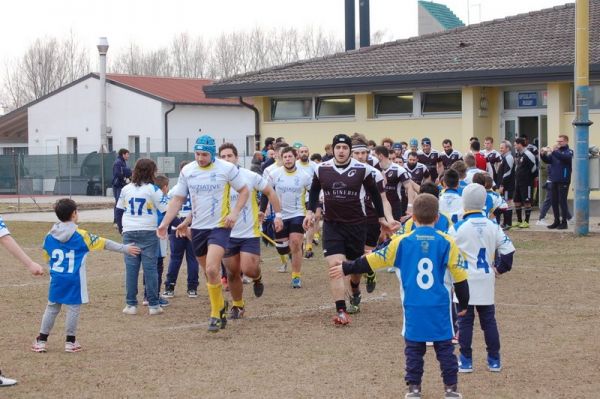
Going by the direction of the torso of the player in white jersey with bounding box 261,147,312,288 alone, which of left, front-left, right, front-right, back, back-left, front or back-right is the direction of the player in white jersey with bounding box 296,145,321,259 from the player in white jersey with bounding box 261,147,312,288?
back

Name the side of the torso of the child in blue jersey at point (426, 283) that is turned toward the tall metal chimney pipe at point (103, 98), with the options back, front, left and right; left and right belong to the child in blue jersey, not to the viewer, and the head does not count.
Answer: front

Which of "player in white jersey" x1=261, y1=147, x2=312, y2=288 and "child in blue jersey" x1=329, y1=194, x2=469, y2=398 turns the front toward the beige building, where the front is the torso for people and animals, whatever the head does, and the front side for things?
the child in blue jersey

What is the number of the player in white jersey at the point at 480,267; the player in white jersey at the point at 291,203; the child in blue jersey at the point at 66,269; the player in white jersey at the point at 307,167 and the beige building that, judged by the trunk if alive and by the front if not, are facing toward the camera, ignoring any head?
3

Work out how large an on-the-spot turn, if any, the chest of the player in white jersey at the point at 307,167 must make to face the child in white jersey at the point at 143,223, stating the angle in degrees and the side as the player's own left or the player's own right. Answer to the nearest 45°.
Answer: approximately 45° to the player's own right

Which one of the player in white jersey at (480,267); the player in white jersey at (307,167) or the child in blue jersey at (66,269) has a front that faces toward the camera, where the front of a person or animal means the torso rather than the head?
the player in white jersey at (307,167)

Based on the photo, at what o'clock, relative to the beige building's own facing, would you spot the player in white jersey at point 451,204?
The player in white jersey is roughly at 12 o'clock from the beige building.

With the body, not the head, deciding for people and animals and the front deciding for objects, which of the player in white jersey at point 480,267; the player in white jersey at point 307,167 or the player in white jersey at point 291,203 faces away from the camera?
the player in white jersey at point 480,267

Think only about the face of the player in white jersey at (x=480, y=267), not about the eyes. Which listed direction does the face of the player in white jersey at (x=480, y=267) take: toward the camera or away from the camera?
away from the camera

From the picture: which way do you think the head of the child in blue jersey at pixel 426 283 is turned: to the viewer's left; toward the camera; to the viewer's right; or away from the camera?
away from the camera

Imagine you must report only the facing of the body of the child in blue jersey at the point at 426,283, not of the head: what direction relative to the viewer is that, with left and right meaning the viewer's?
facing away from the viewer

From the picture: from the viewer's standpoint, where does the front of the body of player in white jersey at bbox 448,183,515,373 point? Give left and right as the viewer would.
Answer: facing away from the viewer

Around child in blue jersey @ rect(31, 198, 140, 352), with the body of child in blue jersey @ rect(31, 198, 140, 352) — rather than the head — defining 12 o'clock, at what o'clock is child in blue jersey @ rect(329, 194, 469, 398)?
child in blue jersey @ rect(329, 194, 469, 398) is roughly at 3 o'clock from child in blue jersey @ rect(31, 198, 140, 352).

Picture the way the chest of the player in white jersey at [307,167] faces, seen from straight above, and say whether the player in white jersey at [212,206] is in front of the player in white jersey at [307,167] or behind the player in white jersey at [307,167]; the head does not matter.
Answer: in front

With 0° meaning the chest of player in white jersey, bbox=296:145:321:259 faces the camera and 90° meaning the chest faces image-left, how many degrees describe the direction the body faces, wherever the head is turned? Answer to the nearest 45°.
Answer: approximately 0°
